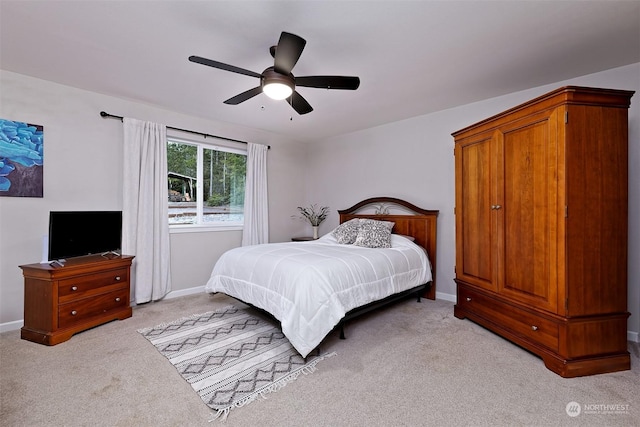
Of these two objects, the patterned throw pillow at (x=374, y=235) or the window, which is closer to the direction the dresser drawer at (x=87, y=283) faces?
the patterned throw pillow

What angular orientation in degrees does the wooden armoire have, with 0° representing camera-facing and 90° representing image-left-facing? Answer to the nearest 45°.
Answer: approximately 45°

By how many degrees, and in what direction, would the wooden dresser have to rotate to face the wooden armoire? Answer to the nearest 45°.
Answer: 0° — it already faces it

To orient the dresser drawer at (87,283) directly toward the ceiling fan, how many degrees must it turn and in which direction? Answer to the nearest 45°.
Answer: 0° — it already faces it
